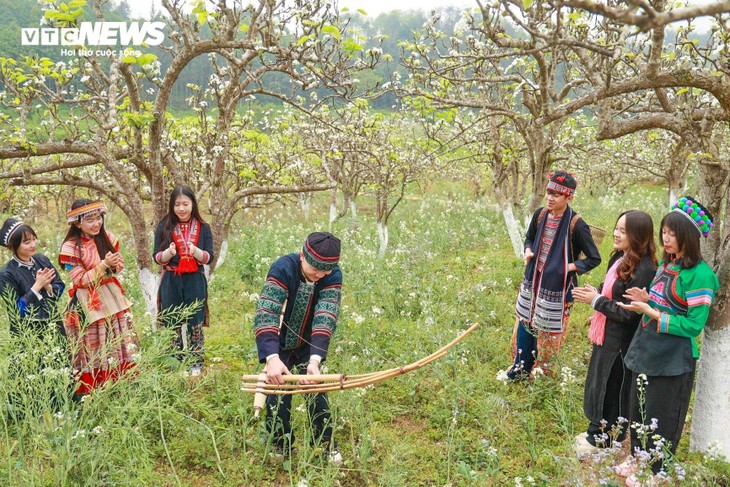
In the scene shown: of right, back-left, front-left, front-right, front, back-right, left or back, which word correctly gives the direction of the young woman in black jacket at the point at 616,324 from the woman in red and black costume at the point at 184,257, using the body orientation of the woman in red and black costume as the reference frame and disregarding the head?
front-left

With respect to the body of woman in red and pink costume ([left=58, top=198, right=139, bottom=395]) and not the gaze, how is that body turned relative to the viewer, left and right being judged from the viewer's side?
facing the viewer and to the right of the viewer

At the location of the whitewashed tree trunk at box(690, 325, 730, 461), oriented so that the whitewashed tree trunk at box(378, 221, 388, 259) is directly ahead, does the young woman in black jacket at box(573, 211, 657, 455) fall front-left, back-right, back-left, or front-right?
front-left

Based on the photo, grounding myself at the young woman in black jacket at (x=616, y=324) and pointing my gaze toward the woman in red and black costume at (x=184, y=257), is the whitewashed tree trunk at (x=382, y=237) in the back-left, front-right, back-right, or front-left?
front-right

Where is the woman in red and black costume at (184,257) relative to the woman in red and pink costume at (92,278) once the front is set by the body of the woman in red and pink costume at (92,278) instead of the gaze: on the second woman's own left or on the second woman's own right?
on the second woman's own left

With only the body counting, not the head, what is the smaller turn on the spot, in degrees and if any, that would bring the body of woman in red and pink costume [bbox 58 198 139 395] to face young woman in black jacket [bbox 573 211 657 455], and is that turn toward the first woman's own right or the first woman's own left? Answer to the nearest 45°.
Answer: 0° — they already face them

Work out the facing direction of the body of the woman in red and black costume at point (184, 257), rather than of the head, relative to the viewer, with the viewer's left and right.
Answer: facing the viewer

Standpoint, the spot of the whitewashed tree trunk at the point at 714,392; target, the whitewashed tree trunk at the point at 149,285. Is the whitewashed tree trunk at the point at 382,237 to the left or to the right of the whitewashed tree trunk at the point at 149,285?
right

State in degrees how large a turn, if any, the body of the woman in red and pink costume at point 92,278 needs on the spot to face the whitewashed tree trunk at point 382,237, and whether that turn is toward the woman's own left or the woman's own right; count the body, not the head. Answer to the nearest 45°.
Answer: approximately 90° to the woman's own left

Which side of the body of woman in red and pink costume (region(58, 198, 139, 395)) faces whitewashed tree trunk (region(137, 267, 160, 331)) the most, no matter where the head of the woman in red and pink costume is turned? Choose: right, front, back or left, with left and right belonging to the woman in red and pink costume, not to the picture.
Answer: left

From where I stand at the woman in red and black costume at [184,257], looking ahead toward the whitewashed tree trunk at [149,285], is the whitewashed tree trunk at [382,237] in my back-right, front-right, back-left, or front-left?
front-right

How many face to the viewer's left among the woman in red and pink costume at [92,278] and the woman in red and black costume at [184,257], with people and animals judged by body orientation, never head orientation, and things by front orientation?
0

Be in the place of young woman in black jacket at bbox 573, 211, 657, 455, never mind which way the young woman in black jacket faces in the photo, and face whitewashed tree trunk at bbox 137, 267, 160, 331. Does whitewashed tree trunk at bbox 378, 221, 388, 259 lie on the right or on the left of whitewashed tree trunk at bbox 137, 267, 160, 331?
right
